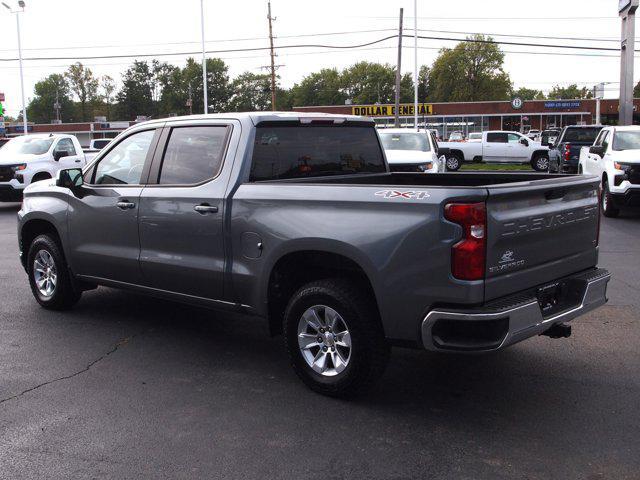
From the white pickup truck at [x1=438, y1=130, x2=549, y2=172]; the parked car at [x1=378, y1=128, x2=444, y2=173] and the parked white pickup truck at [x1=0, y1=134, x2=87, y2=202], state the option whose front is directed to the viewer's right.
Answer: the white pickup truck at [x1=438, y1=130, x2=549, y2=172]

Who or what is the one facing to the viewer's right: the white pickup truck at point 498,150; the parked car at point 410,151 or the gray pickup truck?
the white pickup truck

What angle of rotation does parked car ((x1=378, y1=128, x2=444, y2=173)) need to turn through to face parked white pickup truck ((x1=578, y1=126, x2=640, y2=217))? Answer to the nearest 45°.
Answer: approximately 45° to its left

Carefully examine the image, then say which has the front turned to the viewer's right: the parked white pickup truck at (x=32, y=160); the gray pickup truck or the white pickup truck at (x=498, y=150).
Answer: the white pickup truck at (x=498, y=150)

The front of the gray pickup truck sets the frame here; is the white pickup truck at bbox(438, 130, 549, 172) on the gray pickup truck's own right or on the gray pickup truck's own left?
on the gray pickup truck's own right

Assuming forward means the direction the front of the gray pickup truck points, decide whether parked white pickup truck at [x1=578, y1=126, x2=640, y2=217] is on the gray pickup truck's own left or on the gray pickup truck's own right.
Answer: on the gray pickup truck's own right

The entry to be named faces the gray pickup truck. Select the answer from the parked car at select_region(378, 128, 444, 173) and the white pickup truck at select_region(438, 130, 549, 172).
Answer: the parked car

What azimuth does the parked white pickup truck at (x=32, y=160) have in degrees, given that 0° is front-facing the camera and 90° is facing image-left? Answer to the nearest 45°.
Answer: approximately 45°

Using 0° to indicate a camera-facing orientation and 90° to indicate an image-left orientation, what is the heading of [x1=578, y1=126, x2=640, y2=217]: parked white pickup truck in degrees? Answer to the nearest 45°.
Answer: approximately 315°

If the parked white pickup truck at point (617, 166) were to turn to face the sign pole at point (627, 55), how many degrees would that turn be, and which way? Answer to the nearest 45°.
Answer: approximately 135° to its left

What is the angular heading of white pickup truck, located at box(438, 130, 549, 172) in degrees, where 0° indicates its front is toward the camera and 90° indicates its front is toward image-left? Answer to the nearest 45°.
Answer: approximately 270°
